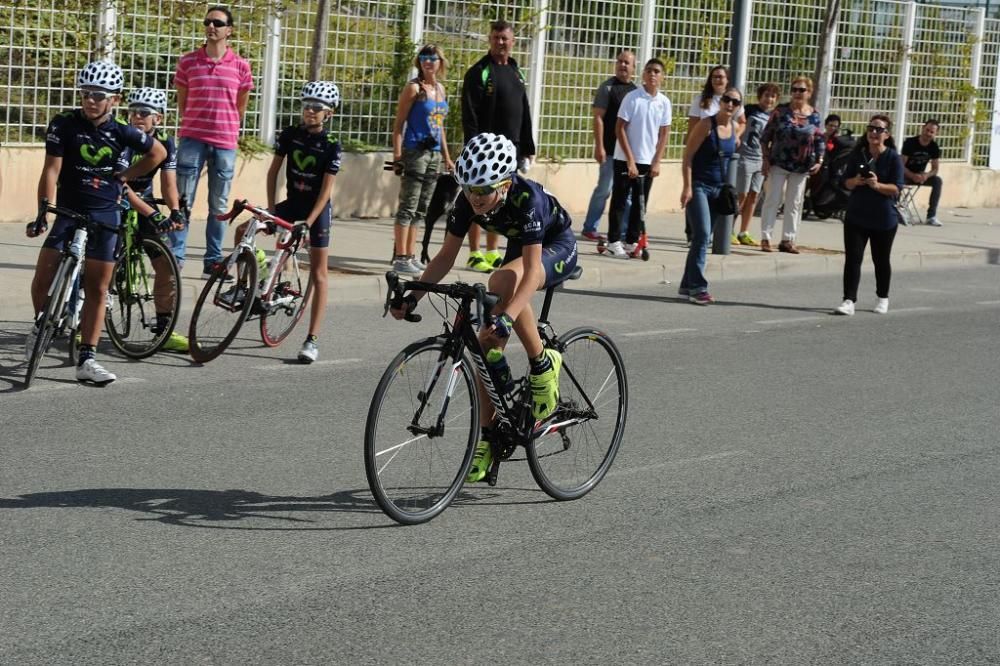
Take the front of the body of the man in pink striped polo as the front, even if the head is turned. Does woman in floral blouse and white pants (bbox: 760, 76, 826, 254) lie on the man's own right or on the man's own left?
on the man's own left

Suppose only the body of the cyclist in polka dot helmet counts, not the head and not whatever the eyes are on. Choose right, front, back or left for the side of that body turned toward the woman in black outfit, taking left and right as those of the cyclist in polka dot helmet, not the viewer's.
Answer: back

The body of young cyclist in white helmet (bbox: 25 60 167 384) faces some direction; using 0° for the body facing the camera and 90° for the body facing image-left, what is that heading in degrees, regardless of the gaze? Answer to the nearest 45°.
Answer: approximately 0°

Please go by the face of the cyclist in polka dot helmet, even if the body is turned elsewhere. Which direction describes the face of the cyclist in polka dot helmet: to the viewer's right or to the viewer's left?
to the viewer's left

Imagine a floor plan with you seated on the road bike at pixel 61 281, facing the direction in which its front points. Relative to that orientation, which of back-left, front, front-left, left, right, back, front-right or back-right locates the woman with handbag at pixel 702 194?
back-left

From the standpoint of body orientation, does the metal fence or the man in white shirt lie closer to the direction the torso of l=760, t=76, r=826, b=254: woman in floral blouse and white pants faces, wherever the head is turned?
the man in white shirt

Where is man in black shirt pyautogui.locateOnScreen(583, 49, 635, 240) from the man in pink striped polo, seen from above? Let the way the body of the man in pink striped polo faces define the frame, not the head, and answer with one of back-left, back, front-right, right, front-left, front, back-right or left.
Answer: back-left

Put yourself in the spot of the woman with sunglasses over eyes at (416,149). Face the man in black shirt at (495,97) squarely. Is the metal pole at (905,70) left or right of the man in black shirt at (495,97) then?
left

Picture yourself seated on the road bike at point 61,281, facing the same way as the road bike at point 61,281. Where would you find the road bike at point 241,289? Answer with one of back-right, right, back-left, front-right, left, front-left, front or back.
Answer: back-left

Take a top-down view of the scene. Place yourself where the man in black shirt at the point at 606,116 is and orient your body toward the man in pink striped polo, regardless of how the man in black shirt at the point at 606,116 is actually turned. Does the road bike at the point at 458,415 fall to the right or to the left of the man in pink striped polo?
left
